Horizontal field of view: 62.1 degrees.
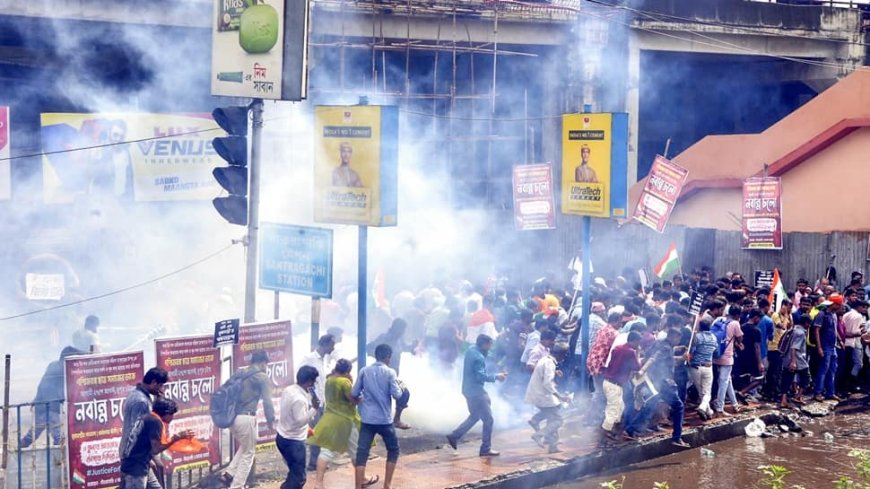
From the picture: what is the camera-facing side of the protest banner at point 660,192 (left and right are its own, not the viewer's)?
front

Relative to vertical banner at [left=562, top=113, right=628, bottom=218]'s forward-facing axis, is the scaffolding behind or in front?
behind

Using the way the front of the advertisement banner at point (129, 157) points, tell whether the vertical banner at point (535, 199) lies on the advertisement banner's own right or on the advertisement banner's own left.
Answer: on the advertisement banner's own left

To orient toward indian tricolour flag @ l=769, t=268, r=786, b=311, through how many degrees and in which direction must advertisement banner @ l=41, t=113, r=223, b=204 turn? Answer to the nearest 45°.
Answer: approximately 45° to its left

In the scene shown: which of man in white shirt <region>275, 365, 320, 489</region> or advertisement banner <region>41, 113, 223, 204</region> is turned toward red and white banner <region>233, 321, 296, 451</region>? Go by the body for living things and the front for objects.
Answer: the advertisement banner

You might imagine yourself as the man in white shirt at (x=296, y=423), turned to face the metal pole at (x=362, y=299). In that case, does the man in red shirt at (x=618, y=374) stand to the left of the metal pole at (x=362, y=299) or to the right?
right

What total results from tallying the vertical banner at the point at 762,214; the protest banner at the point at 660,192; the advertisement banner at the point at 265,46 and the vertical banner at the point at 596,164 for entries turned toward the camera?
4

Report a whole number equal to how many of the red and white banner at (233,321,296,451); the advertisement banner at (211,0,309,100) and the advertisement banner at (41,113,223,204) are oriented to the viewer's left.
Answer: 0

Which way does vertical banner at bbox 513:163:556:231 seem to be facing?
toward the camera

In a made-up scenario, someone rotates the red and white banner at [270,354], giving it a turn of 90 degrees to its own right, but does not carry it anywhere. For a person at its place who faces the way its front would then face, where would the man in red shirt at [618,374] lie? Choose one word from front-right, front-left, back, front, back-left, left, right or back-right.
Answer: back

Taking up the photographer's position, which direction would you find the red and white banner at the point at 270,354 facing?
facing the viewer

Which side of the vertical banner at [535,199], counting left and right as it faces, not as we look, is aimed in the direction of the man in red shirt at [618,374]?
front
